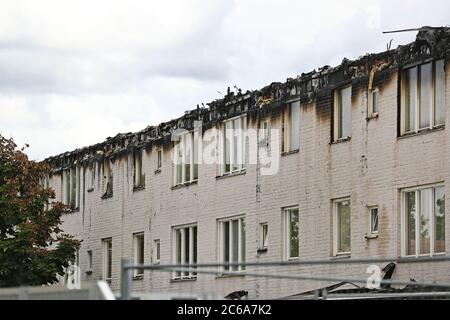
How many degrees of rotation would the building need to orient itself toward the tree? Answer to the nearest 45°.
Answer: approximately 90° to its right

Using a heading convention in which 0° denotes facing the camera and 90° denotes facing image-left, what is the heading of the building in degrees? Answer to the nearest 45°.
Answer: approximately 45°
